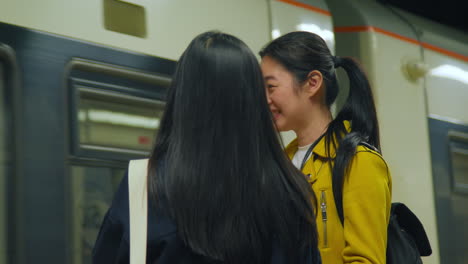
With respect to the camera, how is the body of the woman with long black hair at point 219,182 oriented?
away from the camera

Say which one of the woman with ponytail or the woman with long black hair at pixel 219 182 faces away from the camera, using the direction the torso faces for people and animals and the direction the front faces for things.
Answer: the woman with long black hair

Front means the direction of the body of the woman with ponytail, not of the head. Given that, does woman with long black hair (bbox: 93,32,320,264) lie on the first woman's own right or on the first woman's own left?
on the first woman's own left

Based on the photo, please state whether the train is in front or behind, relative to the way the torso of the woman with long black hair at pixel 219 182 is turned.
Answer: in front

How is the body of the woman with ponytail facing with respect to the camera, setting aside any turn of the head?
to the viewer's left

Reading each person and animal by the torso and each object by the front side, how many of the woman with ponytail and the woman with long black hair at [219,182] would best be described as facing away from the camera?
1

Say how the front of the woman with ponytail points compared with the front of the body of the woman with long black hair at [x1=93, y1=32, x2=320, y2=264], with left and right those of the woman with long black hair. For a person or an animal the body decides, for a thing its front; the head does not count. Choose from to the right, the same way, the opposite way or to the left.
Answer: to the left

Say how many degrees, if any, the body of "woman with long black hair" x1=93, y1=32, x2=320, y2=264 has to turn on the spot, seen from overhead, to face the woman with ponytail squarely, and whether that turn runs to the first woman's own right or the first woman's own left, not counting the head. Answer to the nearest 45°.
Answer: approximately 45° to the first woman's own right
